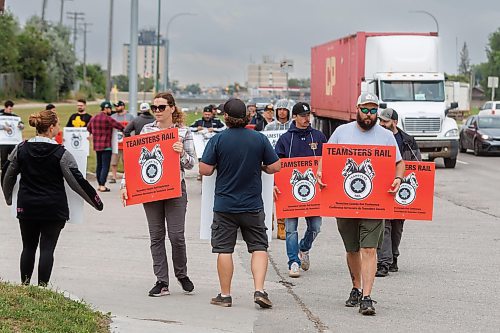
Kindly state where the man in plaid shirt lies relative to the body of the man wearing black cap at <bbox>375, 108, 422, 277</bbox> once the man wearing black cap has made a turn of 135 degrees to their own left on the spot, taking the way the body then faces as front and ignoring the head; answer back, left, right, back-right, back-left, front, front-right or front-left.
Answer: back-left

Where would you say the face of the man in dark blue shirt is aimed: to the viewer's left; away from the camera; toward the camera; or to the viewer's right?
away from the camera

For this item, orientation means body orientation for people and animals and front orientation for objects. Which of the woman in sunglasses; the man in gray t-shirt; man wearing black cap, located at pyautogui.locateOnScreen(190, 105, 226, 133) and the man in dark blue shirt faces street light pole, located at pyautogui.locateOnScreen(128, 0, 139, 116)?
the man in dark blue shirt

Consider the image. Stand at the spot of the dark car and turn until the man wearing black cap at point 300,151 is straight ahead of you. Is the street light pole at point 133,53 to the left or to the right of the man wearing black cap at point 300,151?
right

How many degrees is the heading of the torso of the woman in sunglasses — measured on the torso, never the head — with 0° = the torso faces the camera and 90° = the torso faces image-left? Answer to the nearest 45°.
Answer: approximately 45°

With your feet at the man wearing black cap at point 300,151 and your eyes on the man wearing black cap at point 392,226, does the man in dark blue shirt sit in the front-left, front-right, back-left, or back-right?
back-right

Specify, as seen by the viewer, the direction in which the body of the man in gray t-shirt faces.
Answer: toward the camera

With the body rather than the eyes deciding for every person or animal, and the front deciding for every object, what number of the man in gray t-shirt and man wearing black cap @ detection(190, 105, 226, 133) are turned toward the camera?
2

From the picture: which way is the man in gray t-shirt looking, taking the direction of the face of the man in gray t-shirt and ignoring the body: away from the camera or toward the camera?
toward the camera

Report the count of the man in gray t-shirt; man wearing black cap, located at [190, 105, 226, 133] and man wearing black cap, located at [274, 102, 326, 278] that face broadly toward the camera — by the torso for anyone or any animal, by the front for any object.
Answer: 3

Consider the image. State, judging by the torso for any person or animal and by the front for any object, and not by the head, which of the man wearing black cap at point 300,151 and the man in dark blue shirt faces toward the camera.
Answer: the man wearing black cap

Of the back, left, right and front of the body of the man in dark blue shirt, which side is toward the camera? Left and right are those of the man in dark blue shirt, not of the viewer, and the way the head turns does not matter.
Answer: back

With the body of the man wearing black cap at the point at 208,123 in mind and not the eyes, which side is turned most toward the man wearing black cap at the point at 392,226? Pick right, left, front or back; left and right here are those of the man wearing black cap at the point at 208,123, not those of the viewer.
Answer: front

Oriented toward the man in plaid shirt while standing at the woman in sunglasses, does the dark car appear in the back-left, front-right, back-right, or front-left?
front-right

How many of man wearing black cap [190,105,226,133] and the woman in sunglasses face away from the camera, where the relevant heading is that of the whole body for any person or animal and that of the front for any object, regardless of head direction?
0

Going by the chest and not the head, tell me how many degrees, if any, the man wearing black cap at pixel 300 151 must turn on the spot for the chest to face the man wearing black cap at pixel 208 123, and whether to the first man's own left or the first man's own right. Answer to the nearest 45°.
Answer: approximately 180°

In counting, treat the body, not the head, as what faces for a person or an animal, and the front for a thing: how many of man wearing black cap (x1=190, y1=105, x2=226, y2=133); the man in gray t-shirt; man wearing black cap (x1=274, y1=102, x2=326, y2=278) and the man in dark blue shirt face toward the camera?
3

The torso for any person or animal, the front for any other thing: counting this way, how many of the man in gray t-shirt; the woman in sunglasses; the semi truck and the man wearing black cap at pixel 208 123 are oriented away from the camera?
0

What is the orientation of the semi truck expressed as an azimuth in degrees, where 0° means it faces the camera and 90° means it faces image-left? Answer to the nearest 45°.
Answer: approximately 315°
